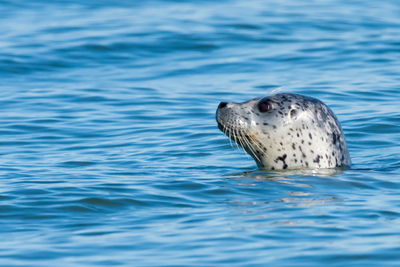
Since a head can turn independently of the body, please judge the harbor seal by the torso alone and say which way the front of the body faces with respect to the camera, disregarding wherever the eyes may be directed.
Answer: to the viewer's left
